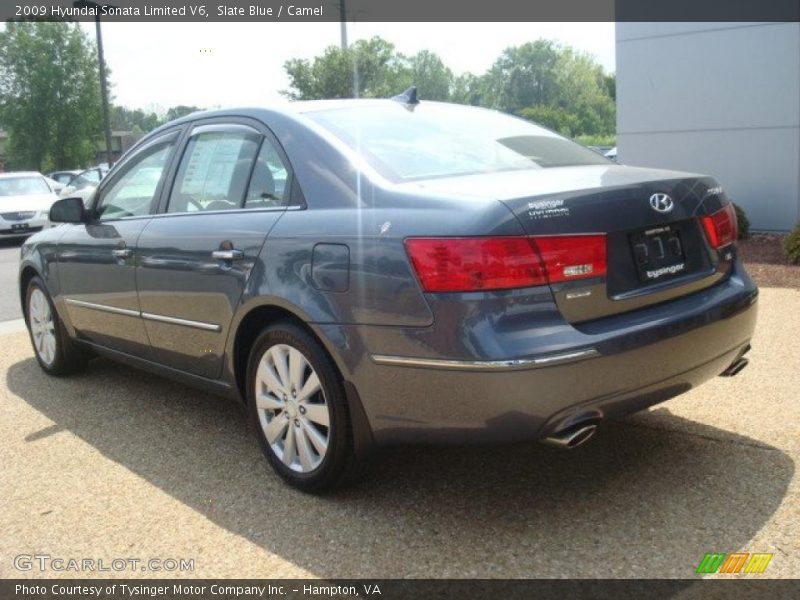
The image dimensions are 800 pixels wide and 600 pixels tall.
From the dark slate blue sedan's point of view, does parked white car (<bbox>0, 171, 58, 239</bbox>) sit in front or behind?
in front

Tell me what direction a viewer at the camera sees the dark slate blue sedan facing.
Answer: facing away from the viewer and to the left of the viewer

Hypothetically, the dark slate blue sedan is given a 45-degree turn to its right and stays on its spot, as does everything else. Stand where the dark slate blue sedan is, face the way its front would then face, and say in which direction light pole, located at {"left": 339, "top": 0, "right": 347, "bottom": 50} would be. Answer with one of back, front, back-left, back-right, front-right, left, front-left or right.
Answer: front

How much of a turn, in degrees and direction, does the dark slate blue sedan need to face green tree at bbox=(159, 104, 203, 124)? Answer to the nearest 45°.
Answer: approximately 45° to its right
